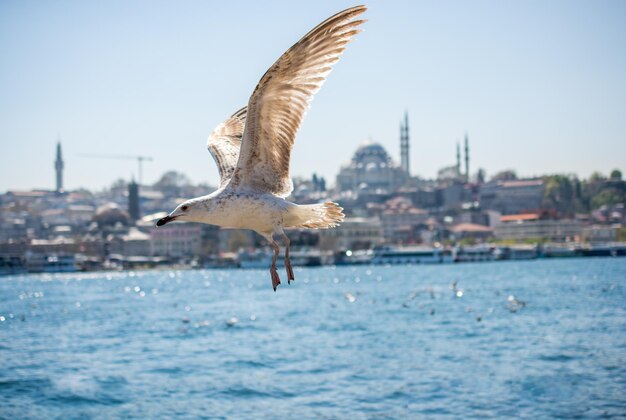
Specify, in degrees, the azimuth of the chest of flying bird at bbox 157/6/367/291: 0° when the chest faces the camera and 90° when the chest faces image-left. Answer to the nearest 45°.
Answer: approximately 90°
